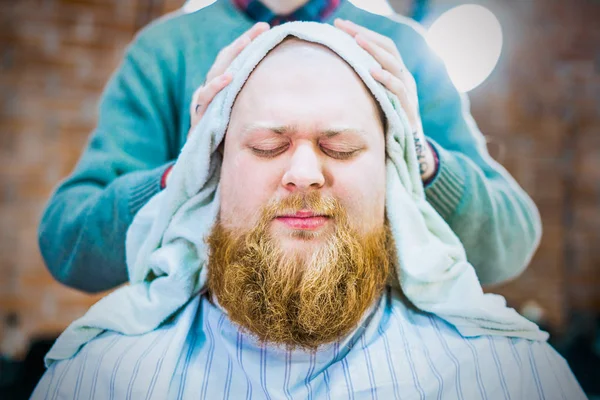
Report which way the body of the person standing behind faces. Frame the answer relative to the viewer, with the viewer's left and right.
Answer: facing the viewer

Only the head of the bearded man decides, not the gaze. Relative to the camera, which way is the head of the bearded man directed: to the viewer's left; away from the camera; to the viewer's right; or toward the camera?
toward the camera

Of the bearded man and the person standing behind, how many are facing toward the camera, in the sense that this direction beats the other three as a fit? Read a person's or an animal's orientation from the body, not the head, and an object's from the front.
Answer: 2

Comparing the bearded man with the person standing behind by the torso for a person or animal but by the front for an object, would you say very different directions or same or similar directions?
same or similar directions

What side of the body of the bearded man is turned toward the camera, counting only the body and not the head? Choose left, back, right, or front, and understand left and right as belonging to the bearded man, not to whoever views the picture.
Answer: front
